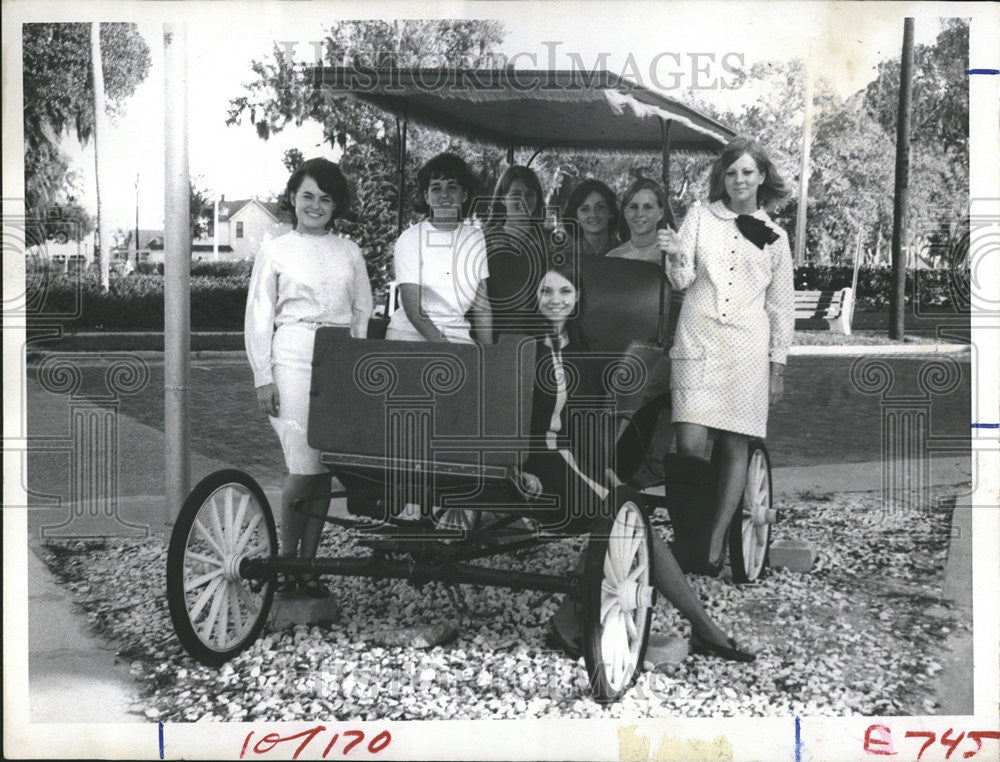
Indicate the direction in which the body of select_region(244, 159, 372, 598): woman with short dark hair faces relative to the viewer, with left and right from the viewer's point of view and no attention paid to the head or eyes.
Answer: facing the viewer

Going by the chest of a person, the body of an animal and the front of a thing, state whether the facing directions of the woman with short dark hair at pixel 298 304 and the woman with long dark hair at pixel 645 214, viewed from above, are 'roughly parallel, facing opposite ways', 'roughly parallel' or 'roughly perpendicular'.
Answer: roughly parallel

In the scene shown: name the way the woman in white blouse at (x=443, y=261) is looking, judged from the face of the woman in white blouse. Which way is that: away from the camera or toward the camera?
toward the camera

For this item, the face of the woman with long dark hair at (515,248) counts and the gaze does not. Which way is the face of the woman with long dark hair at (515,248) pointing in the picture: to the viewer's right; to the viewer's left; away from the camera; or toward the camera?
toward the camera

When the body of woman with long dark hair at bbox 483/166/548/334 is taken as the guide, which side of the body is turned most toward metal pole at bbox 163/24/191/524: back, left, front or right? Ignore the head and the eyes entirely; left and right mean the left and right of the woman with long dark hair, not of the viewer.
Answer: right

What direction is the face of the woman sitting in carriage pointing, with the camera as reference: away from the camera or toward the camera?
toward the camera

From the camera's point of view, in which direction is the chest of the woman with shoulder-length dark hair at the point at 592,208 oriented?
toward the camera

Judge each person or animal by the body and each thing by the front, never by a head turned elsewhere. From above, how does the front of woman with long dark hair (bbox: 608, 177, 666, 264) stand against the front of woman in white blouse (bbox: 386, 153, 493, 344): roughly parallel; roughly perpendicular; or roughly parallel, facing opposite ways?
roughly parallel

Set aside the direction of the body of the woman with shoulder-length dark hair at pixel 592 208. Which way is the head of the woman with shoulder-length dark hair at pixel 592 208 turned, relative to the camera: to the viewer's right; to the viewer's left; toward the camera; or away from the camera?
toward the camera

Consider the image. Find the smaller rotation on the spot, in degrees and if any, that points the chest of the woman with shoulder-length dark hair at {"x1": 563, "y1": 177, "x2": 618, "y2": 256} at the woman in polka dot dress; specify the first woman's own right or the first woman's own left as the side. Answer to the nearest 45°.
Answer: approximately 45° to the first woman's own left

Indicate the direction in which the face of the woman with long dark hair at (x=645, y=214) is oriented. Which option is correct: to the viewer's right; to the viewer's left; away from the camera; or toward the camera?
toward the camera

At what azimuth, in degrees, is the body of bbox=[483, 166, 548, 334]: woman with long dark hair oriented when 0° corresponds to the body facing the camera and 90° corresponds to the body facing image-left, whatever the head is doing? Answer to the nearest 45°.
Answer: approximately 0°

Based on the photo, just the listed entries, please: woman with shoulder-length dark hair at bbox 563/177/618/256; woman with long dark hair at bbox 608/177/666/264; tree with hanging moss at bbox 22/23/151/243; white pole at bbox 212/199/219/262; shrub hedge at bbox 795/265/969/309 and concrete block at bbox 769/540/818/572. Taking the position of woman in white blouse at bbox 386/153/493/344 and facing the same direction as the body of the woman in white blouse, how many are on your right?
2
